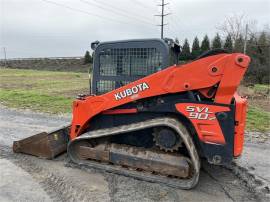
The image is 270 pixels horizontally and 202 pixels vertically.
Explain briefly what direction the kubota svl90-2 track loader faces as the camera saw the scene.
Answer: facing away from the viewer and to the left of the viewer
